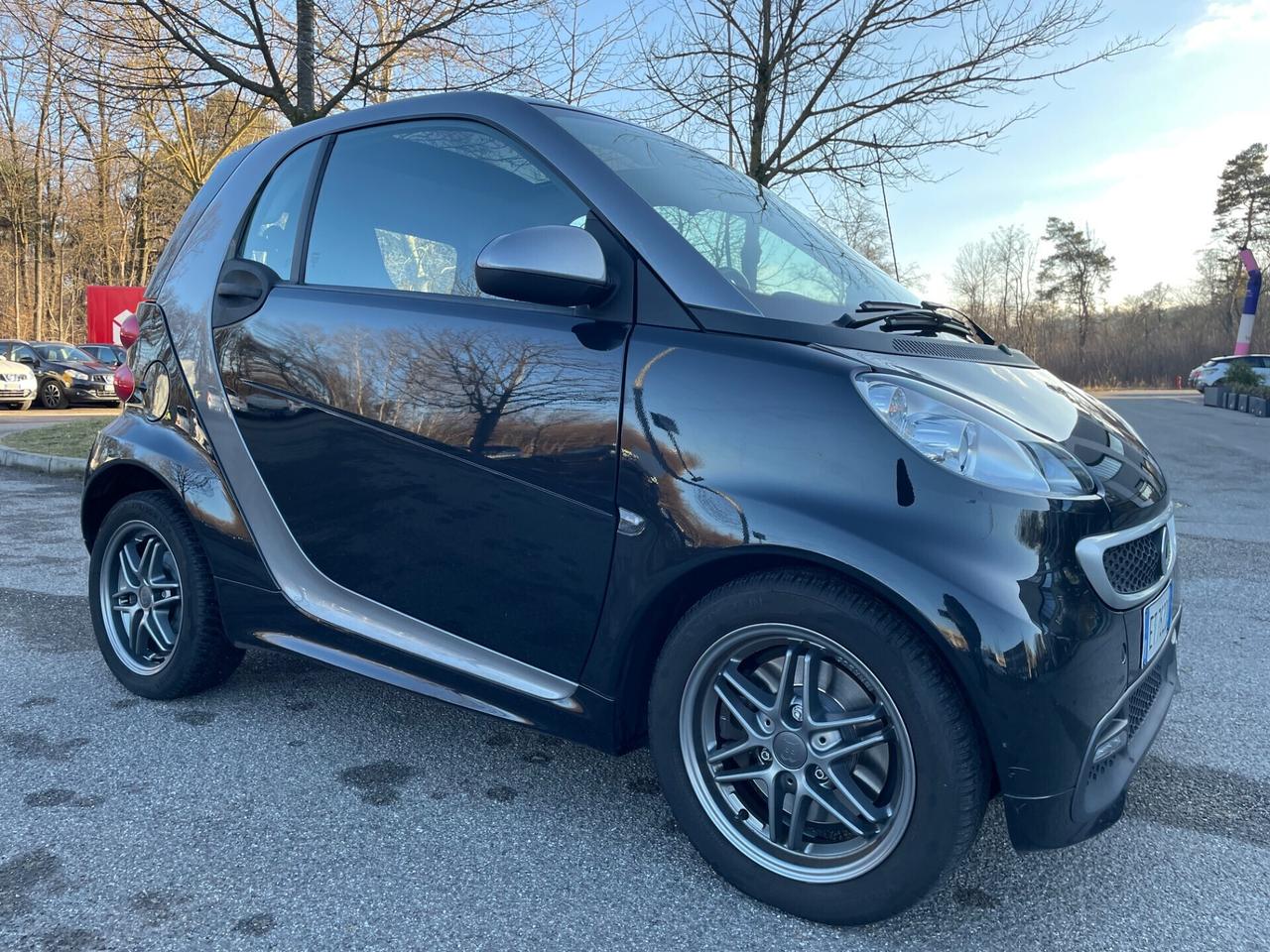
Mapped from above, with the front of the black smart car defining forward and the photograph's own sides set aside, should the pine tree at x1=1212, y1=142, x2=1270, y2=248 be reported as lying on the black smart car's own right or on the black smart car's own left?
on the black smart car's own left

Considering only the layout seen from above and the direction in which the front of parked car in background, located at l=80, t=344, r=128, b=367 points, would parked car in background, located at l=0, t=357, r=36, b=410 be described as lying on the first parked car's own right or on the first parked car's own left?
on the first parked car's own right

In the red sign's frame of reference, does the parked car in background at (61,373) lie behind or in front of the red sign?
in front

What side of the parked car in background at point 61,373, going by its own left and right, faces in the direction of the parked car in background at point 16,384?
right

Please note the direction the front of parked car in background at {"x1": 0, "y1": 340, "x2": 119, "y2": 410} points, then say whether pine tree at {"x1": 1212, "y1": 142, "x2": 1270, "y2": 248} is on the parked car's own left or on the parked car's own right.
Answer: on the parked car's own left

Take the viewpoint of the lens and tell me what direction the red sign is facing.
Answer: facing the viewer

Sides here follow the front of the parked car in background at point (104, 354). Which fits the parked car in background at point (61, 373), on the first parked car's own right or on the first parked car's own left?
on the first parked car's own right

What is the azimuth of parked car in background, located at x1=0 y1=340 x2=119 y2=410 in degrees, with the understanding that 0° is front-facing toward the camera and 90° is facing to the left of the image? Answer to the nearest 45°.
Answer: approximately 315°

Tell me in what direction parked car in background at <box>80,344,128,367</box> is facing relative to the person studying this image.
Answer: facing the viewer and to the right of the viewer

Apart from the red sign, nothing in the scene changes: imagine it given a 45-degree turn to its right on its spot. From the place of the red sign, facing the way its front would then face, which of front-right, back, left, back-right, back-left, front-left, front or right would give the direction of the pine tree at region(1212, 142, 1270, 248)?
back-left

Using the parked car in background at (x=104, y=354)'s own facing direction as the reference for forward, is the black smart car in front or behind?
in front

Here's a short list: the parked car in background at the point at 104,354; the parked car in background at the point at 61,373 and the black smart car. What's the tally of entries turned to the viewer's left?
0
